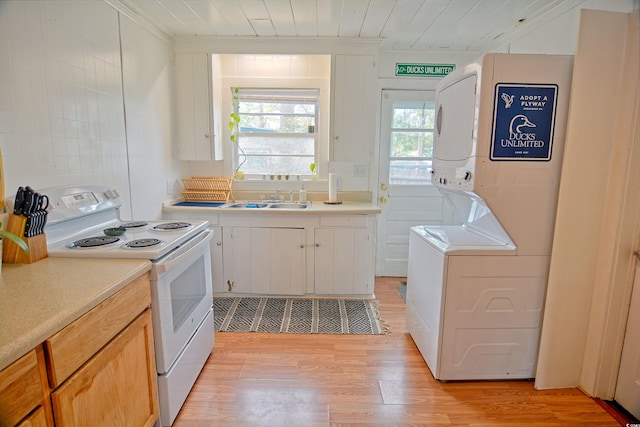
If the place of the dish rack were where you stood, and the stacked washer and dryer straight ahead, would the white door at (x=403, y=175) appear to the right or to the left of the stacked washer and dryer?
left

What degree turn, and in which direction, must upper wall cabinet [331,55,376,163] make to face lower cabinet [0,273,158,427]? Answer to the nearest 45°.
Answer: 0° — it already faces it

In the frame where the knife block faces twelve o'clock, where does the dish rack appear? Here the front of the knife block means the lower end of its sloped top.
The dish rack is roughly at 9 o'clock from the knife block.

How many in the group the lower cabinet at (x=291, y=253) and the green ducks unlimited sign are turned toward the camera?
2

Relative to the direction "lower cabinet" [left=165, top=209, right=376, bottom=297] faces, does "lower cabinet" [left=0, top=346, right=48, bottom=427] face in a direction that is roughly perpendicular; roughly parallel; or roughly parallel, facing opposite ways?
roughly perpendicular

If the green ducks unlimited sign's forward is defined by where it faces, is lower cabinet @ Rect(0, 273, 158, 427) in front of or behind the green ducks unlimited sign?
in front

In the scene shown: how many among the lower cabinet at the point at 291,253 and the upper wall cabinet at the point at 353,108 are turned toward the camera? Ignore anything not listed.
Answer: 2

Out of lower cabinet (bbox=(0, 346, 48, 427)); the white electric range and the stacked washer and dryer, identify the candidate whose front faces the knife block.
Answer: the stacked washer and dryer

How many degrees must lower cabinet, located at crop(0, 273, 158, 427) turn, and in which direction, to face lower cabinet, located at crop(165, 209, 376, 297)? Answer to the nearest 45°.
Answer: approximately 90° to its left

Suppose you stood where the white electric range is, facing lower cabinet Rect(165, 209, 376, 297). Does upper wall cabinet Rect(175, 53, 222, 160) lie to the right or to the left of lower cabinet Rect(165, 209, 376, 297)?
left

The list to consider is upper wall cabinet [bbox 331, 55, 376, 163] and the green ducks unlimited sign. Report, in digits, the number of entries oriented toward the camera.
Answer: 2

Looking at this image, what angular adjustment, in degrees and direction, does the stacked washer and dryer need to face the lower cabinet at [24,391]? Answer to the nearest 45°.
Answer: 0° — it already faces it

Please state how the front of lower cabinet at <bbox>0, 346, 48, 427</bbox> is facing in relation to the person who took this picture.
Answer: facing the viewer and to the right of the viewer

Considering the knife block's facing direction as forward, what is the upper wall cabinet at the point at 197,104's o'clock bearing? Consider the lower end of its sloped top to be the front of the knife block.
The upper wall cabinet is roughly at 9 o'clock from the knife block.

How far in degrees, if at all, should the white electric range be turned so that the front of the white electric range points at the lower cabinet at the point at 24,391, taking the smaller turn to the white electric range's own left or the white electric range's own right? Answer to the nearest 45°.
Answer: approximately 90° to the white electric range's own right

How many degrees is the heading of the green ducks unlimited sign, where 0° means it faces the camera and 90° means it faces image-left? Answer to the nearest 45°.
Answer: approximately 0°
